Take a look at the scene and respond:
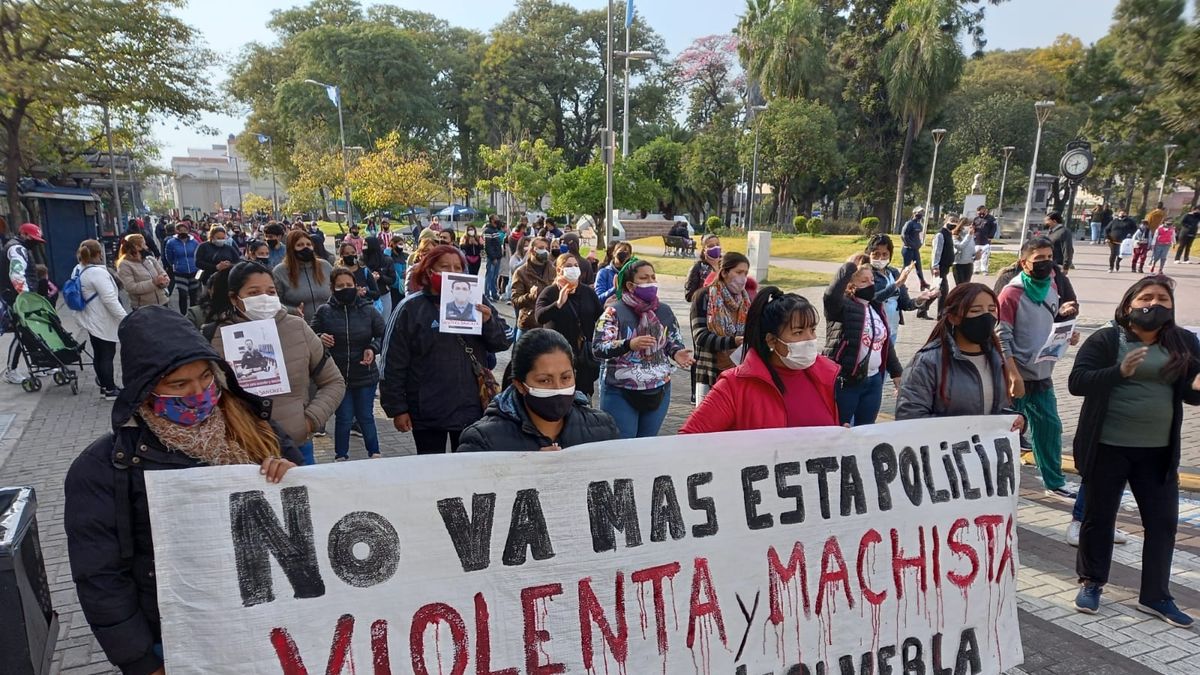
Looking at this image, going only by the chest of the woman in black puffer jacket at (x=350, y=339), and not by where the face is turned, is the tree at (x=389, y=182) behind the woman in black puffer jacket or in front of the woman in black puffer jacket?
behind

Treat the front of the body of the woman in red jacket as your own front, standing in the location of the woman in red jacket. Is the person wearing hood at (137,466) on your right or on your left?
on your right

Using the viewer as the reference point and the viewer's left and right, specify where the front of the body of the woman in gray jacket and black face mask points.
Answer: facing the viewer and to the right of the viewer

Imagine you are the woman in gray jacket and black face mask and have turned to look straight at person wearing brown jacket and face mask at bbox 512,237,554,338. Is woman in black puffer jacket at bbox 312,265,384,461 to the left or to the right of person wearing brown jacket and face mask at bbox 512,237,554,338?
left

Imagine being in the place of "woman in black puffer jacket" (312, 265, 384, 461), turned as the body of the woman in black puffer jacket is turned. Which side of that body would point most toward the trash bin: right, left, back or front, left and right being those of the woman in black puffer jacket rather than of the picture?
front

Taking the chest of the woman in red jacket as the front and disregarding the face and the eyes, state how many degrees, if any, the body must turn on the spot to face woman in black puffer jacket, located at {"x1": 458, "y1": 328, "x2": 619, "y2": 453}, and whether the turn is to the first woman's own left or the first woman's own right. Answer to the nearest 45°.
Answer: approximately 90° to the first woman's own right

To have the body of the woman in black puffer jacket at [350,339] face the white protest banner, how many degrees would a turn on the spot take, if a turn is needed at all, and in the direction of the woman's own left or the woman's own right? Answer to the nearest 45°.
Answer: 0° — they already face it

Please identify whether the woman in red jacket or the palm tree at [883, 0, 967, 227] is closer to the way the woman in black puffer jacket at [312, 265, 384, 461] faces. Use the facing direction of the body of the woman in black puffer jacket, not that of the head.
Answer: the woman in red jacket

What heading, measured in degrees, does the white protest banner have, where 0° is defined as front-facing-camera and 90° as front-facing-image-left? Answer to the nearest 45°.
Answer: approximately 0°

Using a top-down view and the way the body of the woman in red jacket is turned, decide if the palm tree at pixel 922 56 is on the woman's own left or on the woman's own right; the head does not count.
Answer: on the woman's own left

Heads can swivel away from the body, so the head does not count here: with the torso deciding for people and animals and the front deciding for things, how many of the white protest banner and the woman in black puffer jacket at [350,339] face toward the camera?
2

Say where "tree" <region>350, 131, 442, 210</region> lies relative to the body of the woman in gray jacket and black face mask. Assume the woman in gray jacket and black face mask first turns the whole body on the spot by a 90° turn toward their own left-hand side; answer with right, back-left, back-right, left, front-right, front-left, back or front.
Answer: left

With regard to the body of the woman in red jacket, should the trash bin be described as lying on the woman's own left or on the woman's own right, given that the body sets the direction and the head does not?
on the woman's own right

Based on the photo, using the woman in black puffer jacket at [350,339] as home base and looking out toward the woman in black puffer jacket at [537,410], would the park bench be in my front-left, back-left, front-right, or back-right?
back-left
